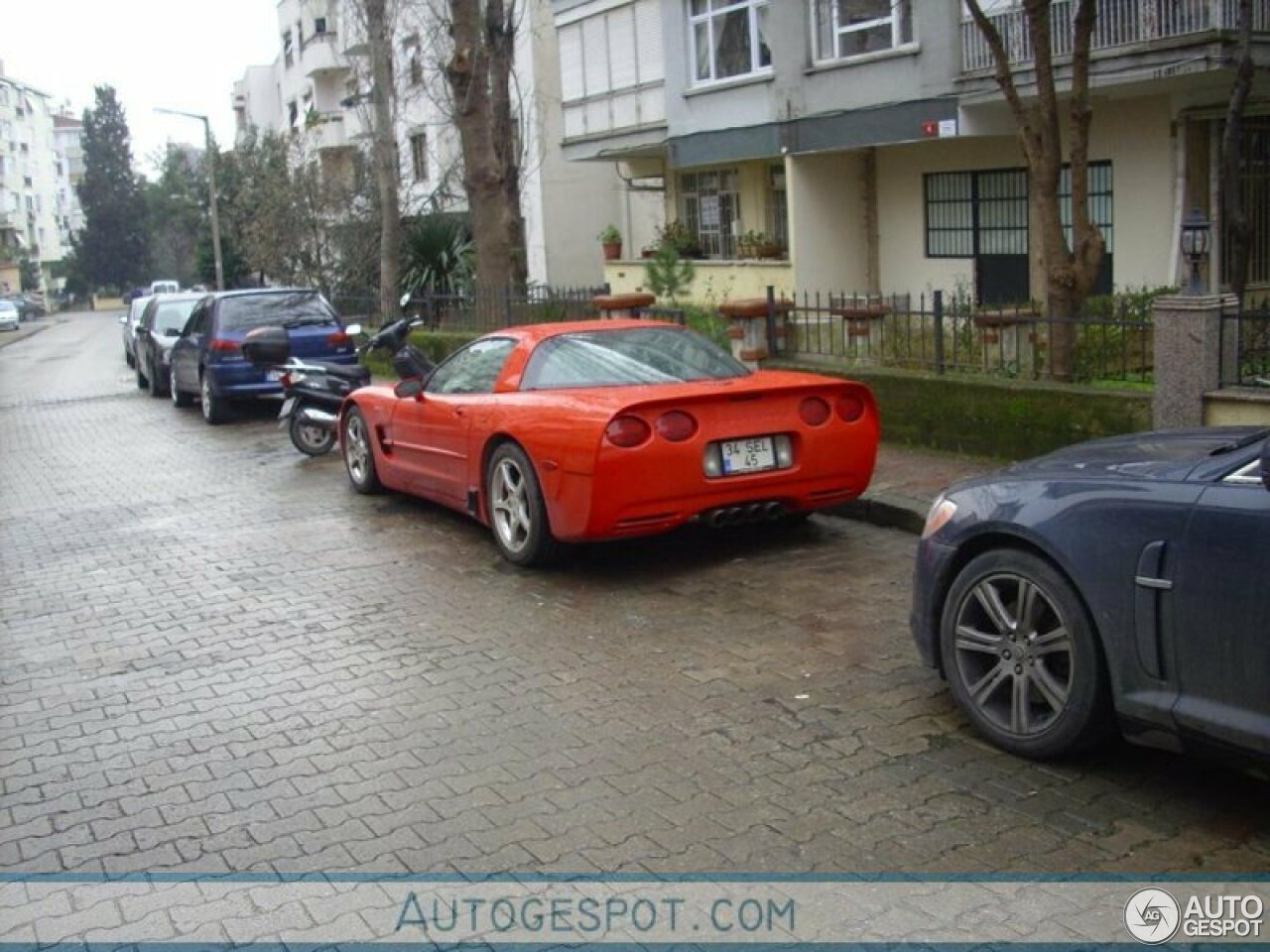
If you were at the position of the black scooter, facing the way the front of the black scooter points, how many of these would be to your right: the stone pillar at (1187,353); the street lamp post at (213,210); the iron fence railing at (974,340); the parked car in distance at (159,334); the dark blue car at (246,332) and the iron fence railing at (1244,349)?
3

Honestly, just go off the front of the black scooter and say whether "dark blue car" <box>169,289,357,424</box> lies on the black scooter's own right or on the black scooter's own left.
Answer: on the black scooter's own left

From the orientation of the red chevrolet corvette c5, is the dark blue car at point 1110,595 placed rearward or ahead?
rearward

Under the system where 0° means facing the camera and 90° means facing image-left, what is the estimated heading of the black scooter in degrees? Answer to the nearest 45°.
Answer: approximately 225°

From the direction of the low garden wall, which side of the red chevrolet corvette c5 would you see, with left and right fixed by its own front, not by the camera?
right

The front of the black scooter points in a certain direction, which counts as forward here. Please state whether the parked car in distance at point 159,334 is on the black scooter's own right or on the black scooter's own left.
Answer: on the black scooter's own left

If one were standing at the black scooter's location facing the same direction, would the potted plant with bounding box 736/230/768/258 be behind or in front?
in front

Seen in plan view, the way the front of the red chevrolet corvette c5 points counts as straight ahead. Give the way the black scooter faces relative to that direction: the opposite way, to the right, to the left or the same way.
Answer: to the right

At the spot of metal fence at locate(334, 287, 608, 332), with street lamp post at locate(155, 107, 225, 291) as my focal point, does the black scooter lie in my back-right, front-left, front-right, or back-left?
back-left

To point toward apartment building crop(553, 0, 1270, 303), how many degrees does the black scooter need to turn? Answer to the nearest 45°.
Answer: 0° — it already faces it

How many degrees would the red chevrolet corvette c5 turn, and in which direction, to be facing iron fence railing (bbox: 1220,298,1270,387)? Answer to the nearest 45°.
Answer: approximately 135° to its right

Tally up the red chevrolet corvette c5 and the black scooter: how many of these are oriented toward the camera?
0

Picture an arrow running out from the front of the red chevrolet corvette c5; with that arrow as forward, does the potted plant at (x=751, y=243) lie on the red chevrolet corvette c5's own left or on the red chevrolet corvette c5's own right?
on the red chevrolet corvette c5's own right

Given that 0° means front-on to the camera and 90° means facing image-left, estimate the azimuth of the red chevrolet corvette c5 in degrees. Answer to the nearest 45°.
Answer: approximately 135°

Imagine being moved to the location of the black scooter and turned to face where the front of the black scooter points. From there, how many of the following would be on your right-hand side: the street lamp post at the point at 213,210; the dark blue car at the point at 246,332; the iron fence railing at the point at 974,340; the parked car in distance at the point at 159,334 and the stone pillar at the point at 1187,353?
2

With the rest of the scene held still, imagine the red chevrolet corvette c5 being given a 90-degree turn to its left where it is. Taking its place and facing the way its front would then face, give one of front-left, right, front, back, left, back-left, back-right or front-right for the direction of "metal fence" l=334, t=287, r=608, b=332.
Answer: back-right

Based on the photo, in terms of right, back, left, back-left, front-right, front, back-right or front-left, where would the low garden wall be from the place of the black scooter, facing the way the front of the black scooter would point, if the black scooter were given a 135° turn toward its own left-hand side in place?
back-left

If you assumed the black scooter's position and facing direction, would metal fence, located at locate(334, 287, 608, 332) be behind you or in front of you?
in front
